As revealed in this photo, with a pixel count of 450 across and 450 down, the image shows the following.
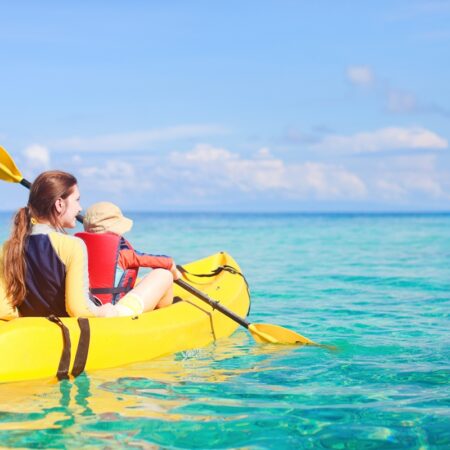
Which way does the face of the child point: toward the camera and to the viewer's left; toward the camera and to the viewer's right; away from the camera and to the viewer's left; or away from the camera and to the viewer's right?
away from the camera and to the viewer's right

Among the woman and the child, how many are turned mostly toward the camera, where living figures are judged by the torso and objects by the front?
0

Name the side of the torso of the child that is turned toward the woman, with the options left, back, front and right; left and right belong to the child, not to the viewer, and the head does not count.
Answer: back

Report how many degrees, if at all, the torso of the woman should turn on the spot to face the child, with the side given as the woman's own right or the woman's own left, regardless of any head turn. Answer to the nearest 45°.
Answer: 0° — they already face them

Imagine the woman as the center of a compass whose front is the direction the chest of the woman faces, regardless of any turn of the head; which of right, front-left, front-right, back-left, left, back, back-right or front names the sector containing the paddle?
front

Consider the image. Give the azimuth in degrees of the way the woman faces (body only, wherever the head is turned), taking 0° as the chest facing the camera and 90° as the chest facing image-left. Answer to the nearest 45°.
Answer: approximately 225°

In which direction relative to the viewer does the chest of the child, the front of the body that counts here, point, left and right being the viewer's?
facing away from the viewer and to the right of the viewer

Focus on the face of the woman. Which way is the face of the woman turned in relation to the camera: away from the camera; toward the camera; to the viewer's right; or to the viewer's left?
to the viewer's right
